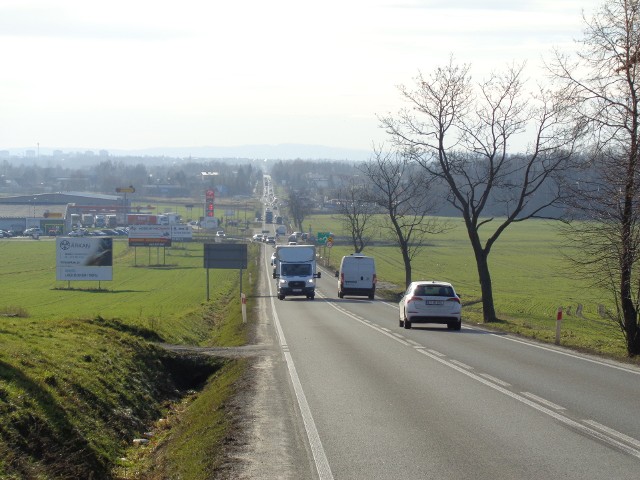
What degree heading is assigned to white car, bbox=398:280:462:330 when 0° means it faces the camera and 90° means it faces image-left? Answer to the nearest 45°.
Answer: approximately 180°
